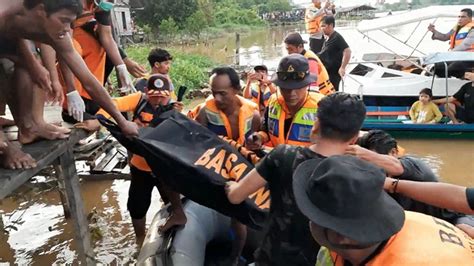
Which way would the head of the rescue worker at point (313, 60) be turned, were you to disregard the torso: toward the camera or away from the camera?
toward the camera

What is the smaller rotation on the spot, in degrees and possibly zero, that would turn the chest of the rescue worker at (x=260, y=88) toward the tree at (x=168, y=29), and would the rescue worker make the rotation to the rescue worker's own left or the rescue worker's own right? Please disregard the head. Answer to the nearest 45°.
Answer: approximately 180°

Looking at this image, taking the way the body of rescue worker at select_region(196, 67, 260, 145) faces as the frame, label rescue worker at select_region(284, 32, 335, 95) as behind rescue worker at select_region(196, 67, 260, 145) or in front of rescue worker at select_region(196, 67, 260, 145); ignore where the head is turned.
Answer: behind

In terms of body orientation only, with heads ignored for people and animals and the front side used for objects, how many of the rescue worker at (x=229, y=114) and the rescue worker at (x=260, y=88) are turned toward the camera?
2

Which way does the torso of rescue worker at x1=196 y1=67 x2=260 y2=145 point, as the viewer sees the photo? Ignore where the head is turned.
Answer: toward the camera

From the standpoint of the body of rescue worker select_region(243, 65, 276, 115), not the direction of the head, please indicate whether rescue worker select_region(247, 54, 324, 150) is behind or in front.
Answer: in front

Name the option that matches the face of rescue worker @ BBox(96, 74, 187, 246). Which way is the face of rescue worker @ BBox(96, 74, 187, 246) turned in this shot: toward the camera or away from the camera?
toward the camera

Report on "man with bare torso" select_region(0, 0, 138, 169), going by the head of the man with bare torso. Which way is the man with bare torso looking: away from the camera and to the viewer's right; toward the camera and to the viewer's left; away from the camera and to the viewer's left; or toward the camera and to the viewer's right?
toward the camera and to the viewer's right

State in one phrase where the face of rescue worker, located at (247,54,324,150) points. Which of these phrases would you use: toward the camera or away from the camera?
toward the camera

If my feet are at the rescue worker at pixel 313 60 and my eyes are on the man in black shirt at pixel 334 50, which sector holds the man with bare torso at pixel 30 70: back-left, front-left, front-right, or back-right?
back-left
